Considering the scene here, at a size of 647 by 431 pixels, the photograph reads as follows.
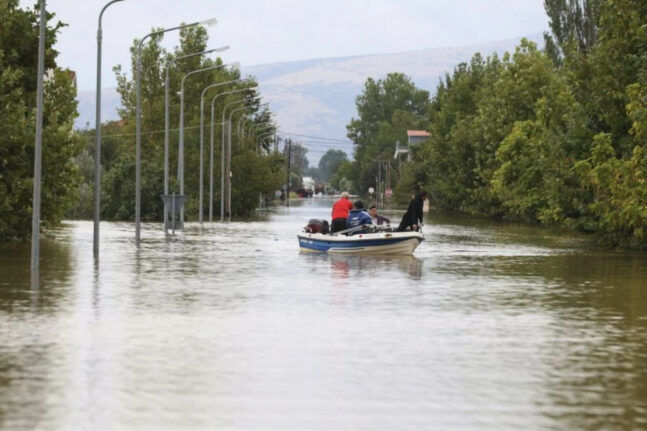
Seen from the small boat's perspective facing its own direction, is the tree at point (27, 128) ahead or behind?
behind

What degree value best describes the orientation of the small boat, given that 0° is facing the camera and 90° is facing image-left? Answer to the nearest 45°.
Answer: approximately 270°
